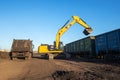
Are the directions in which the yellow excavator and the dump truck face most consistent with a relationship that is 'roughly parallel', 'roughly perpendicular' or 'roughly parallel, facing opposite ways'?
roughly perpendicular

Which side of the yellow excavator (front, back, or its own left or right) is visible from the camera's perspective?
right

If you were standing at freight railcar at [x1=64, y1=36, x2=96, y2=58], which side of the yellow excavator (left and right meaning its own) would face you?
front

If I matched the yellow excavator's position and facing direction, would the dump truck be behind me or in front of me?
behind

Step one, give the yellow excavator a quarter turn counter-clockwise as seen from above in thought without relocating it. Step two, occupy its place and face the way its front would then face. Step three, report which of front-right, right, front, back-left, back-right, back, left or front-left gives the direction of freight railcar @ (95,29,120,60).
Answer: back-right

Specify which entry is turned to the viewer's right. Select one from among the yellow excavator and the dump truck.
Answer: the yellow excavator
